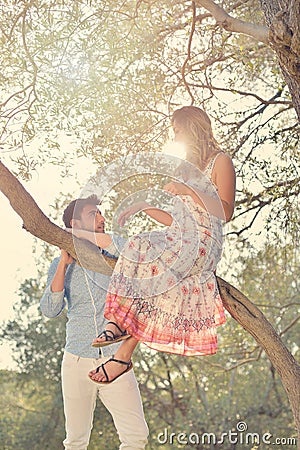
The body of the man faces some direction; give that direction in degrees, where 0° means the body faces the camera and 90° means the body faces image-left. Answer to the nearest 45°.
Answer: approximately 315°

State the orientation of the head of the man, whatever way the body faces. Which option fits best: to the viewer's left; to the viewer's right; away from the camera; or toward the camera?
to the viewer's right

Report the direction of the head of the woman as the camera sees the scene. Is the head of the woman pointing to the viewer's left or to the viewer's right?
to the viewer's left
